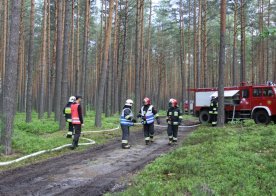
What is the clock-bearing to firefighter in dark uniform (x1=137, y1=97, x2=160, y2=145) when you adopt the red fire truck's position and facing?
The firefighter in dark uniform is roughly at 4 o'clock from the red fire truck.

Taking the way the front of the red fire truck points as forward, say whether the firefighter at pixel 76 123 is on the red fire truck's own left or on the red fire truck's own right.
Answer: on the red fire truck's own right

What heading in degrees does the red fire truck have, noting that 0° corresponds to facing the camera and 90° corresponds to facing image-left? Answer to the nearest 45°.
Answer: approximately 270°

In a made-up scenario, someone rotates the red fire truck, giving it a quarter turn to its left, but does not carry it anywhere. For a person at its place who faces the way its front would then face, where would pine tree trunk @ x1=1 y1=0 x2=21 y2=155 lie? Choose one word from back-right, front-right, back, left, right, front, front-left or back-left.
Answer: back-left

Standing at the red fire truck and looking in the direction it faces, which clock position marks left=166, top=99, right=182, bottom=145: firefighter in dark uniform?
The firefighter in dark uniform is roughly at 4 o'clock from the red fire truck.
